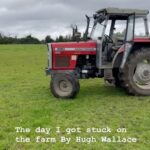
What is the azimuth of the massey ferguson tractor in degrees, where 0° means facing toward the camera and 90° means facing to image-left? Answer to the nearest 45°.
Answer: approximately 90°
